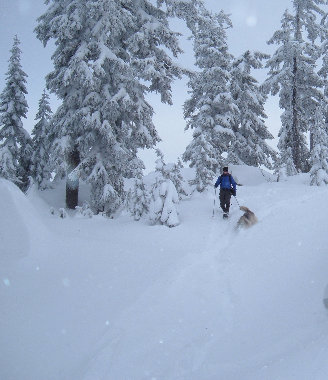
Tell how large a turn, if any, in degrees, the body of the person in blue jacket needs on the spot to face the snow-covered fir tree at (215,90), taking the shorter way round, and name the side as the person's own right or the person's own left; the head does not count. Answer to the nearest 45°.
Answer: approximately 180°

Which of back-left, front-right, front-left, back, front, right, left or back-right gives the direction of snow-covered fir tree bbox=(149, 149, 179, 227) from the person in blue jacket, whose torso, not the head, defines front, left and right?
front-right

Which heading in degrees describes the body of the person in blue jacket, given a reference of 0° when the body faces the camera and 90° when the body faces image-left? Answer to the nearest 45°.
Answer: approximately 0°

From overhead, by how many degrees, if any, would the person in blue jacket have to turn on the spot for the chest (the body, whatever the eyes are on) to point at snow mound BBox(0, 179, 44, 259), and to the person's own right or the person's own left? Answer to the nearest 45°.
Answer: approximately 45° to the person's own right

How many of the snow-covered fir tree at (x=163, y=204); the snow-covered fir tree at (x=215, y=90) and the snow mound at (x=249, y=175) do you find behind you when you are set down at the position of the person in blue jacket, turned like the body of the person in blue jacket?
2

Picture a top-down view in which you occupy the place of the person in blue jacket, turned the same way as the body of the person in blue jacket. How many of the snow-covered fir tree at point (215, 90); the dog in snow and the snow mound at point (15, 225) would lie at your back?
1

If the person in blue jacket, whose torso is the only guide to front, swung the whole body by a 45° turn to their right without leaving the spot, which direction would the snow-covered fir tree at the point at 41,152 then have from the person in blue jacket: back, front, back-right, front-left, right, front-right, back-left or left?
right

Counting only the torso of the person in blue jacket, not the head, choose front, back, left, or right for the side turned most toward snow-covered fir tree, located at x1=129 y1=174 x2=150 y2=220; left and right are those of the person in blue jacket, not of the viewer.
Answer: right

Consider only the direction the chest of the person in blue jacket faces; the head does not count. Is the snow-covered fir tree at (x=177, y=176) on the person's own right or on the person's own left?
on the person's own right

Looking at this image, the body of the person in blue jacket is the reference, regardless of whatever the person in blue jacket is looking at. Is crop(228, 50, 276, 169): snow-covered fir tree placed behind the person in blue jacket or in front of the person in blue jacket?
behind

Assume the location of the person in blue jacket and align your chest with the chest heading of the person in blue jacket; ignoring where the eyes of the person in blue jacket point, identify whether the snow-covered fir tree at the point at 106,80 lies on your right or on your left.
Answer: on your right

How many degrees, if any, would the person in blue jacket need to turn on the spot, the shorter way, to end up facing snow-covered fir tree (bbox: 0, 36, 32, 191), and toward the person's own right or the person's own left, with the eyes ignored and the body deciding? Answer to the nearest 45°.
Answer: approximately 135° to the person's own right
